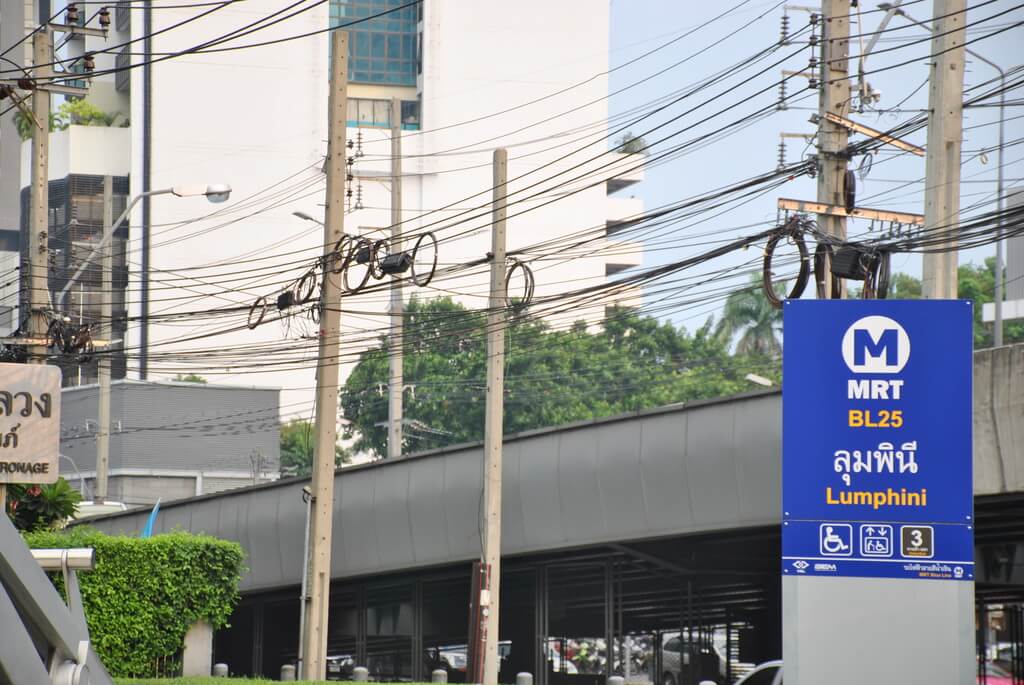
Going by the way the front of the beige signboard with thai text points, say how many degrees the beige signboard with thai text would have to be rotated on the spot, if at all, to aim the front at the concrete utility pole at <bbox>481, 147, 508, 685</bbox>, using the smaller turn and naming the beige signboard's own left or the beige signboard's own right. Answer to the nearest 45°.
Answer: approximately 135° to the beige signboard's own left

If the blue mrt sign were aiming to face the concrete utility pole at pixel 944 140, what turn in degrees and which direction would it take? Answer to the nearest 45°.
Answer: approximately 180°

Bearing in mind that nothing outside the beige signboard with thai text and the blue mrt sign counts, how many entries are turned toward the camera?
2

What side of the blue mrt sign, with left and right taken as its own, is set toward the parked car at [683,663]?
back

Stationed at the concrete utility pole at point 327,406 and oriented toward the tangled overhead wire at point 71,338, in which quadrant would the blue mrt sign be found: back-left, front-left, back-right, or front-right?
back-left

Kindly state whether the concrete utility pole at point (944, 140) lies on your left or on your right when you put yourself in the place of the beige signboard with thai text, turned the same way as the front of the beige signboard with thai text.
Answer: on your left

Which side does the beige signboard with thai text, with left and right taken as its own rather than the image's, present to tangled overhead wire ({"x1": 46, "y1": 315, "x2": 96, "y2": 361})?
back

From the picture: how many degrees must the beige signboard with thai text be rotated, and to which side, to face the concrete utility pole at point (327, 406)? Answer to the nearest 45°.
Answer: approximately 135° to its left

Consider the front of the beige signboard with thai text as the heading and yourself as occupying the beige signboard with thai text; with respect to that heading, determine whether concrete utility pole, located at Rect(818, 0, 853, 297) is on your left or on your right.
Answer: on your left

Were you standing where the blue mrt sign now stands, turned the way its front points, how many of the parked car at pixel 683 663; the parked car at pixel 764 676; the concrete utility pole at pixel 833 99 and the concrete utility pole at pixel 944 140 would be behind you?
4

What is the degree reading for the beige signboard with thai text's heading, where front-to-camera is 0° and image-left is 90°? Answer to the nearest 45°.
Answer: approximately 0°
